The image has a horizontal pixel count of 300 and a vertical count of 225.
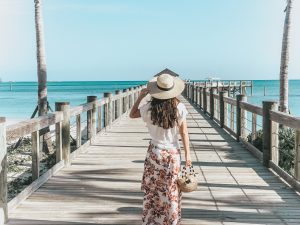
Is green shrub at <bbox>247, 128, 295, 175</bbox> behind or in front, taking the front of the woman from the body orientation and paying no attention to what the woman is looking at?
in front

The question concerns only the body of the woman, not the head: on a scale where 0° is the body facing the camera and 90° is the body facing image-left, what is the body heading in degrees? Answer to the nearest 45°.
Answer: approximately 180°

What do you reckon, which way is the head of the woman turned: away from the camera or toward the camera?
away from the camera
